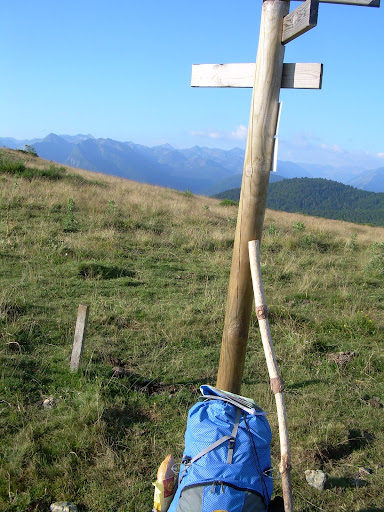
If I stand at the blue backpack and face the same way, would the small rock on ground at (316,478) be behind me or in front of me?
behind

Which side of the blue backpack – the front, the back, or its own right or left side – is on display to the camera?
front

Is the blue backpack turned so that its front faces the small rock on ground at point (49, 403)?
no

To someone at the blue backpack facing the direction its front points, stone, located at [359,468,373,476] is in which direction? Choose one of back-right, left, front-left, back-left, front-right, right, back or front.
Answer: back-left

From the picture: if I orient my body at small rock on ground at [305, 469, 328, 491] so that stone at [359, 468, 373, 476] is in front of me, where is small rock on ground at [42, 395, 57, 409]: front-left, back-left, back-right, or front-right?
back-left

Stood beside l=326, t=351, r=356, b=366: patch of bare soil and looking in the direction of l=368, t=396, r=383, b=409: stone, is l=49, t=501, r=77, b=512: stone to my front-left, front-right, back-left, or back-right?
front-right

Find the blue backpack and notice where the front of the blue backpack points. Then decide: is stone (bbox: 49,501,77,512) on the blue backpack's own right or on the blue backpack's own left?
on the blue backpack's own right

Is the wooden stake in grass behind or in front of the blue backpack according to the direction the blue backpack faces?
behind

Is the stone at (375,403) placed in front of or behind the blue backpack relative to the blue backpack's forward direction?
behind

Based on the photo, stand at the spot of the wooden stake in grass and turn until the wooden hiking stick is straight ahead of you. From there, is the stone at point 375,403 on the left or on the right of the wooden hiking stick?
left

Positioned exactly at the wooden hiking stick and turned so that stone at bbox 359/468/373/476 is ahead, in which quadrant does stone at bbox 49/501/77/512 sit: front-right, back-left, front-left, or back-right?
back-left

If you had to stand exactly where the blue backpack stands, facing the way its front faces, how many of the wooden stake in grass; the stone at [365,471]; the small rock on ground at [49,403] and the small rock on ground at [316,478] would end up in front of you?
0
